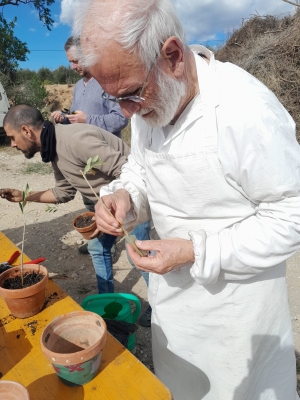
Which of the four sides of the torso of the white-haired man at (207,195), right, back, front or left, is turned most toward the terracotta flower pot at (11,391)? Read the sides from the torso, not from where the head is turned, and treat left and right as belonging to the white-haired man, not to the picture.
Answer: front

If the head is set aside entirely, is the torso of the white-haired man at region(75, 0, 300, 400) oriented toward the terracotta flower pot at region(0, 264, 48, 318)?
no

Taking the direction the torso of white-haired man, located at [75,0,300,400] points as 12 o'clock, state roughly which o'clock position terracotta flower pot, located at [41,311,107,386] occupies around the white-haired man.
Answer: The terracotta flower pot is roughly at 1 o'clock from the white-haired man.

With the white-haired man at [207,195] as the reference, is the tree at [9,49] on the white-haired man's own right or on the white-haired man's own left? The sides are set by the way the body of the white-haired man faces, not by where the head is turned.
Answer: on the white-haired man's own right

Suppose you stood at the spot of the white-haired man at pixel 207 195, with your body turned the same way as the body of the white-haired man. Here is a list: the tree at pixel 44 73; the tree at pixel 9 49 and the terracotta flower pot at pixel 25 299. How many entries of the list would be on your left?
0

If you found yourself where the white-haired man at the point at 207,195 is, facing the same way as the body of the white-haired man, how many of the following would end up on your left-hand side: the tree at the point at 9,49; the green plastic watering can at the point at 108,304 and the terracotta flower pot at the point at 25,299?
0

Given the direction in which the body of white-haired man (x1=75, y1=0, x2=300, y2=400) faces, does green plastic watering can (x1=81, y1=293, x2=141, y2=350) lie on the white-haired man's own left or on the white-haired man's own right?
on the white-haired man's own right

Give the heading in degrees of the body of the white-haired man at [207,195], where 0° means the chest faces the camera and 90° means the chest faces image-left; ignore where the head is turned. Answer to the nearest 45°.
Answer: approximately 45°

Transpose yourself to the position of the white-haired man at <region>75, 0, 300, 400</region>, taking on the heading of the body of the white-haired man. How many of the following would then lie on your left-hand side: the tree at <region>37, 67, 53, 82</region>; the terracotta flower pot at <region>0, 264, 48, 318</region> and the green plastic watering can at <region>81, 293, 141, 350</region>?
0

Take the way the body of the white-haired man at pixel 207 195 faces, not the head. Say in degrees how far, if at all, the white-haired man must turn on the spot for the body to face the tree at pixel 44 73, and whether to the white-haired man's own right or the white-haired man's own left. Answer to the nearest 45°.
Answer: approximately 135° to the white-haired man's own right
